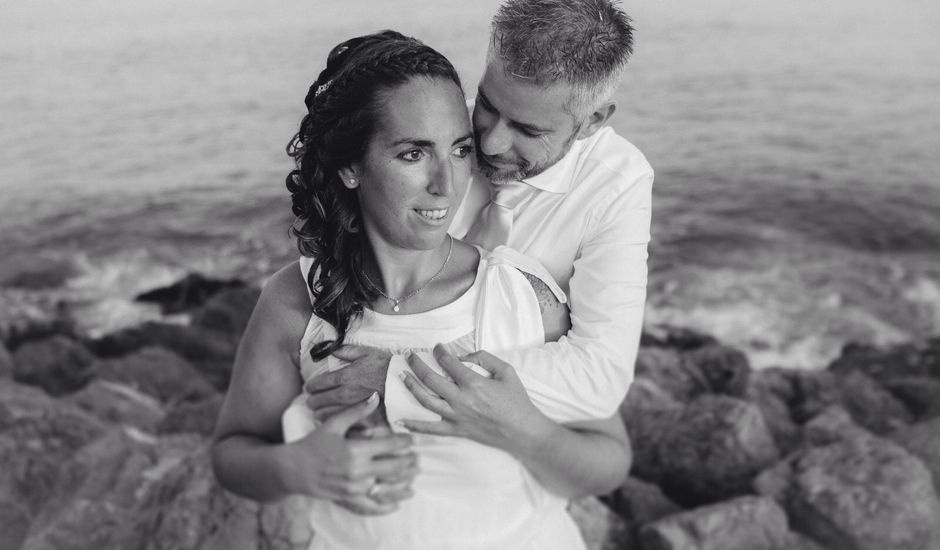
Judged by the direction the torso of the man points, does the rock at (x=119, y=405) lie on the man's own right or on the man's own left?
on the man's own right

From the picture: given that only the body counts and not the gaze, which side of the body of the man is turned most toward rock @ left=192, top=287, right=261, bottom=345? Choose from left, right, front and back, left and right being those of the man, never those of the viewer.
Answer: right

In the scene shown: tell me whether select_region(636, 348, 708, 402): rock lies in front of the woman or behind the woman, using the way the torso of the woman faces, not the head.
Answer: behind

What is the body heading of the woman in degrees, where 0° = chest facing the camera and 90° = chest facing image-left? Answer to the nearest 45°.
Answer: approximately 0°

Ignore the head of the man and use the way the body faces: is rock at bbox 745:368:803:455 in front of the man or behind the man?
behind

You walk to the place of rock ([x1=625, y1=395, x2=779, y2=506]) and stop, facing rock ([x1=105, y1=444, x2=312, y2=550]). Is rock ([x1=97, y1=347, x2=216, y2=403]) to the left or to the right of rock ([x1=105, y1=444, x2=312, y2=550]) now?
right

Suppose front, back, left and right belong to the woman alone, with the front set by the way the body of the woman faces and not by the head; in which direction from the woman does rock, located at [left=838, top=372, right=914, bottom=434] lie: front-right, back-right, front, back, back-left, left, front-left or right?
back-left

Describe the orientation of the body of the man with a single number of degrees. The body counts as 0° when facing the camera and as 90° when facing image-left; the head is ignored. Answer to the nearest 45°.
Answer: approximately 45°
